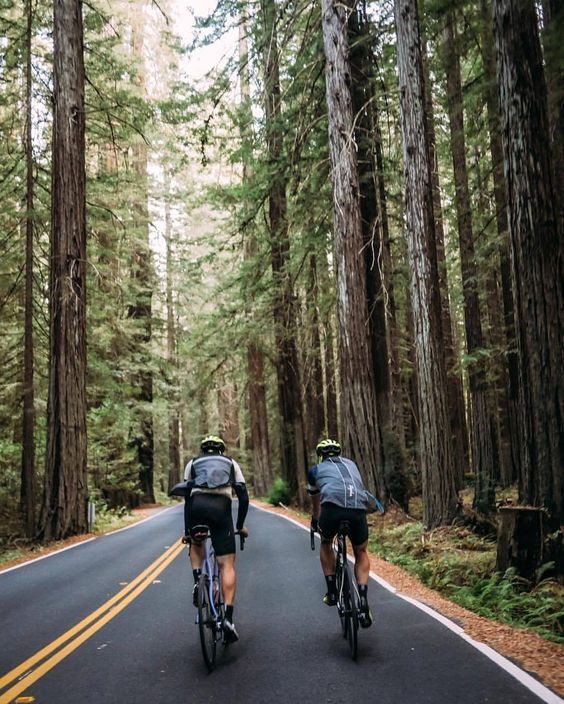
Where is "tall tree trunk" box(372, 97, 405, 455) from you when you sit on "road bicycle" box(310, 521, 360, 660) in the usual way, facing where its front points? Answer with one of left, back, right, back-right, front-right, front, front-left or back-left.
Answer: front

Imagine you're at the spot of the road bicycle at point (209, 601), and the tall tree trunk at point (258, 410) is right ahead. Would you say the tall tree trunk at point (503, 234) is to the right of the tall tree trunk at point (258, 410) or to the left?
right

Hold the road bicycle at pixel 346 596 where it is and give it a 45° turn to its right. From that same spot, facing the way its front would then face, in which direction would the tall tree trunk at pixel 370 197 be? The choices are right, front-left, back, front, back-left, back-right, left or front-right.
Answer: front-left

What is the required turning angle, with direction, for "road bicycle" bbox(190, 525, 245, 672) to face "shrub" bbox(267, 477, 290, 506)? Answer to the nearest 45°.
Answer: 0° — it already faces it

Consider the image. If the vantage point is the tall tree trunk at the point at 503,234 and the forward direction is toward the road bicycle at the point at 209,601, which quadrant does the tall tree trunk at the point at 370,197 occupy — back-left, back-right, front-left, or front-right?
front-right

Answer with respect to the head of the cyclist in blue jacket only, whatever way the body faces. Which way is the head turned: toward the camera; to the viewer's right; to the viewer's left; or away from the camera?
away from the camera

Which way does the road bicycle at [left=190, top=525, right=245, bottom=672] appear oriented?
away from the camera

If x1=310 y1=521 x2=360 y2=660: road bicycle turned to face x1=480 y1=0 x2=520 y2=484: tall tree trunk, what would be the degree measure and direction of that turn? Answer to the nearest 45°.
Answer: approximately 45° to its right

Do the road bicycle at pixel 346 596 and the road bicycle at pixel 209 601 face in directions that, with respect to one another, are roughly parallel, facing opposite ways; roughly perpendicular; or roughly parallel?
roughly parallel

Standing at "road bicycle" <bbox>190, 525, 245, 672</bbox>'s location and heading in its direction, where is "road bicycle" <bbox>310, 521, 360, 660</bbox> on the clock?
"road bicycle" <bbox>310, 521, 360, 660</bbox> is roughly at 3 o'clock from "road bicycle" <bbox>190, 525, 245, 672</bbox>.

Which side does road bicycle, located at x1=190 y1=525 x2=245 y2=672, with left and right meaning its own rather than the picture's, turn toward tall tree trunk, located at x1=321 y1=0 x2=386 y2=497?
front

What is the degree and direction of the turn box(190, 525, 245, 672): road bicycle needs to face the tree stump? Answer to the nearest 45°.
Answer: approximately 45° to its right

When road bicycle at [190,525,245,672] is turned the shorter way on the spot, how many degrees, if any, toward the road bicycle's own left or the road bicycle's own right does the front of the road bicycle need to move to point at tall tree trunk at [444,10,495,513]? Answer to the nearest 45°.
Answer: approximately 45° to the road bicycle's own right

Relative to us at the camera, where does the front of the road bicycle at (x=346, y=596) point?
facing away from the viewer

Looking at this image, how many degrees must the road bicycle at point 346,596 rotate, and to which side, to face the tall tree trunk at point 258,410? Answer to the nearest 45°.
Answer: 0° — it already faces it

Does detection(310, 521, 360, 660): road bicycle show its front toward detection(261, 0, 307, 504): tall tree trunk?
yes

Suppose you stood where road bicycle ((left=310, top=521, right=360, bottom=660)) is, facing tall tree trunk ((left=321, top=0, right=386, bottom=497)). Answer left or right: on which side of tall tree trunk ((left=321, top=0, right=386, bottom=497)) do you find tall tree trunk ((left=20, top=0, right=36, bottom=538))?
left

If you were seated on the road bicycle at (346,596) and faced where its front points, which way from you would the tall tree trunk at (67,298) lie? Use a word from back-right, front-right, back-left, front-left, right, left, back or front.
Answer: front-left

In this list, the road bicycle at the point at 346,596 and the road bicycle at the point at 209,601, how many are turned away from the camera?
2
